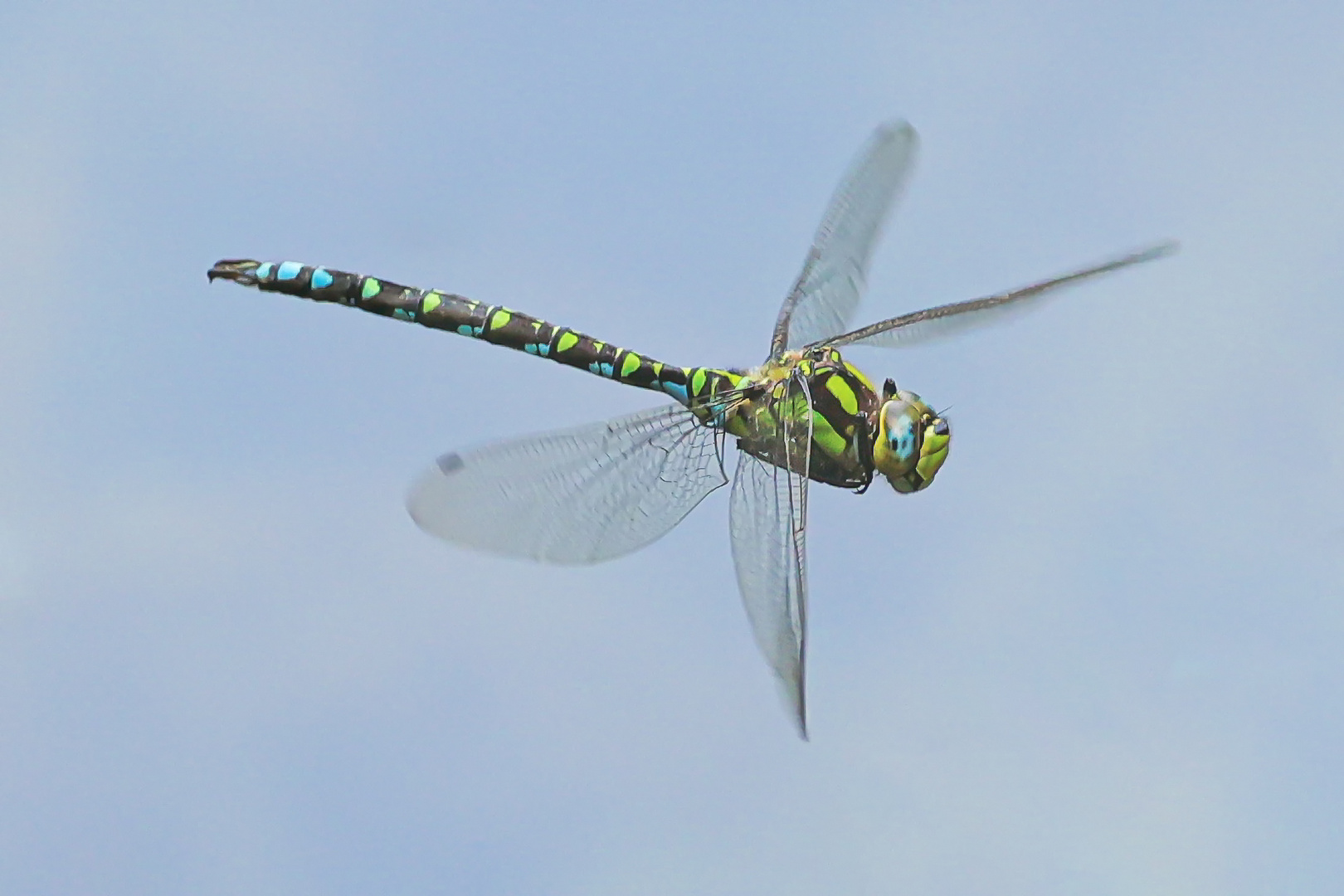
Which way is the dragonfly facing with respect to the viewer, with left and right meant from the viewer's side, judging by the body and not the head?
facing to the right of the viewer
